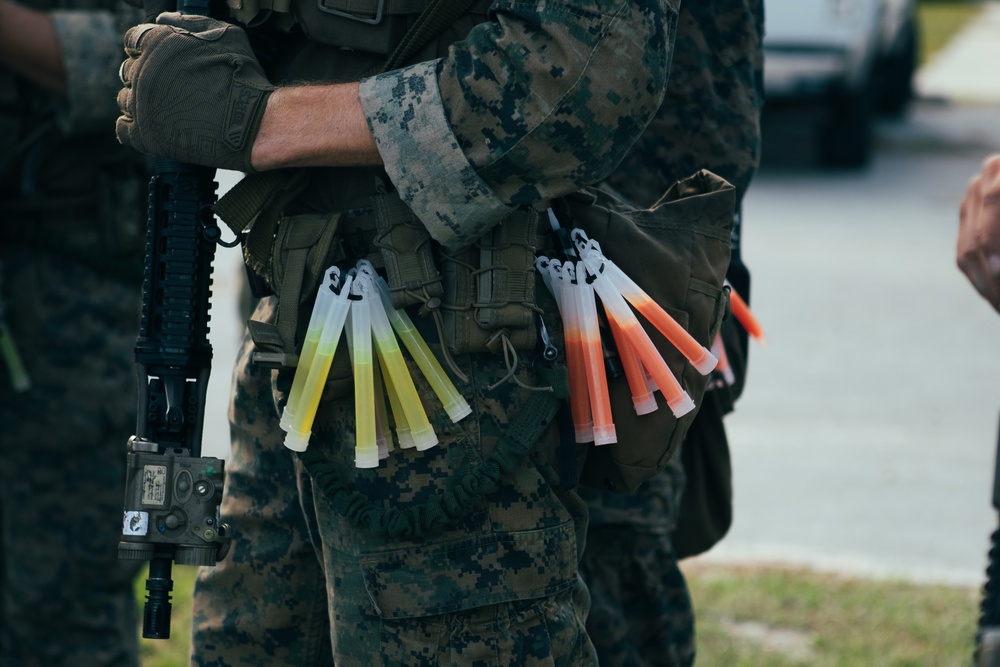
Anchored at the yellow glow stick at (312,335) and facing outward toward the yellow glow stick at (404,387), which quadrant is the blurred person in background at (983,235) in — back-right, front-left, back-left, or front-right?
front-left
